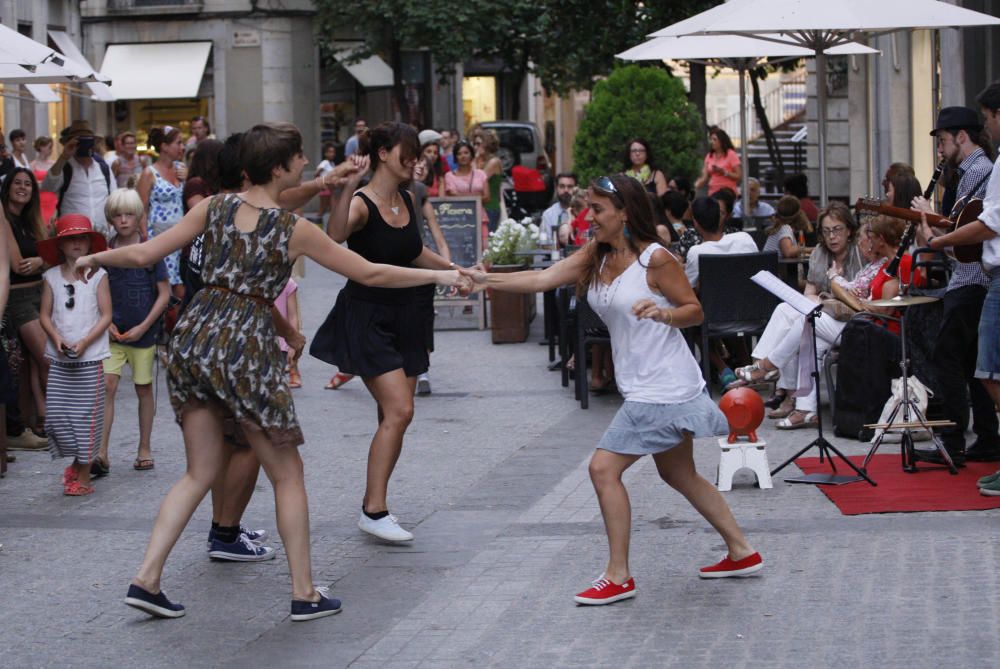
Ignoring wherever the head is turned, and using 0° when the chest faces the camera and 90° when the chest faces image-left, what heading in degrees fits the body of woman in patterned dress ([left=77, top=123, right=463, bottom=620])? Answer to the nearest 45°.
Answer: approximately 225°

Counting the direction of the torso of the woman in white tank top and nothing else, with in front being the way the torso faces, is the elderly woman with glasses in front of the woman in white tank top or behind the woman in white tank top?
behind

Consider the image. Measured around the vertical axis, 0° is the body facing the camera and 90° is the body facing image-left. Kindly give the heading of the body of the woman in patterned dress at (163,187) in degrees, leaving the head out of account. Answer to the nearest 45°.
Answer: approximately 315°

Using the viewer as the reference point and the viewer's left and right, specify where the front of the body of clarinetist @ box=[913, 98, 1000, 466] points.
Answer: facing to the left of the viewer

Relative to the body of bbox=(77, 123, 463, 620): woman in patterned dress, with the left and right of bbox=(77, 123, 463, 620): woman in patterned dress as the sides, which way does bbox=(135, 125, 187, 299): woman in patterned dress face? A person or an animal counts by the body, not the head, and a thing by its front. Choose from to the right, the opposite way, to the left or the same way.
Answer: to the right

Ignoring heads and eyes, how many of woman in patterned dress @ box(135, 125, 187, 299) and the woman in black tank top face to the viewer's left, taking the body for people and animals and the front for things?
0

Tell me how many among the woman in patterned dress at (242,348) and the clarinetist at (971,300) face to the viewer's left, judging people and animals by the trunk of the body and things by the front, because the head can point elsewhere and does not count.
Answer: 1

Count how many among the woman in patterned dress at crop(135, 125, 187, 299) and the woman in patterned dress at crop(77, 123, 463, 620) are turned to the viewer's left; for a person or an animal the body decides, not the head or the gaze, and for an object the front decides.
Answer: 0

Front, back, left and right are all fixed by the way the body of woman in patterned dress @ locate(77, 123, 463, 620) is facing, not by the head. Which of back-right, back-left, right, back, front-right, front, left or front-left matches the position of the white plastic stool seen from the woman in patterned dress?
front

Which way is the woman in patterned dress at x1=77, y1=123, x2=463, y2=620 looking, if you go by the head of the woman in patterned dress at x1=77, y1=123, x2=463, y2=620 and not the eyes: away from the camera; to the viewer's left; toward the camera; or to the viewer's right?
to the viewer's right

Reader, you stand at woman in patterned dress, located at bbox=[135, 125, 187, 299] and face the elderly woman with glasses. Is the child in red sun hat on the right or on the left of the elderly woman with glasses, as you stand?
right

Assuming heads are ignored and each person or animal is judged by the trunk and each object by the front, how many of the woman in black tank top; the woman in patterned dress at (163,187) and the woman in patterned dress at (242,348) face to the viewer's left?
0

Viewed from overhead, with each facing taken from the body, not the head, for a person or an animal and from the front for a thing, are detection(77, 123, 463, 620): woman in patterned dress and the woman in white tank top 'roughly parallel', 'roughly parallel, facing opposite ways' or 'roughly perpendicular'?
roughly parallel, facing opposite ways

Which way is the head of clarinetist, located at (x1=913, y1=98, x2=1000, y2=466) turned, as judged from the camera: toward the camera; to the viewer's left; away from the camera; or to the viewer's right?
to the viewer's left
